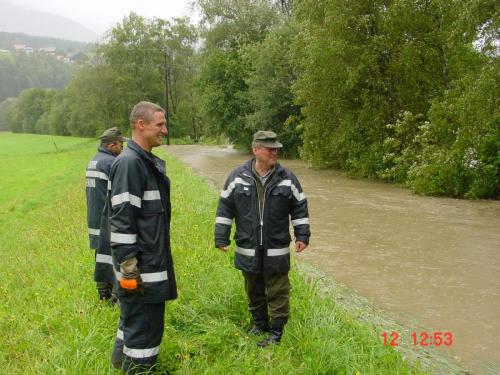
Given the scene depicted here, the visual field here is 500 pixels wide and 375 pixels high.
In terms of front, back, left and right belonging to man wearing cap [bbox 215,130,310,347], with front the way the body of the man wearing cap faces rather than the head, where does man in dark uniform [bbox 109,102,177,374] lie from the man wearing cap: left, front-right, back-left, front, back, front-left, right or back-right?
front-right

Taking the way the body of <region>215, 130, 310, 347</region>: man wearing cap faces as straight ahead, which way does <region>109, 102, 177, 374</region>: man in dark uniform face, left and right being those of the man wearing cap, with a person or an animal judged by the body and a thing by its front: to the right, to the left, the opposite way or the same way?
to the left

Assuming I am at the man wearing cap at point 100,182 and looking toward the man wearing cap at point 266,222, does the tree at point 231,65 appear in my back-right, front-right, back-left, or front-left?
back-left

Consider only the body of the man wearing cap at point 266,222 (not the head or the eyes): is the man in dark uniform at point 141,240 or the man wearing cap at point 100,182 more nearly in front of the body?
the man in dark uniform

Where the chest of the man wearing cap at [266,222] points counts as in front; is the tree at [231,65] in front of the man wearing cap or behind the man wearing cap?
behind

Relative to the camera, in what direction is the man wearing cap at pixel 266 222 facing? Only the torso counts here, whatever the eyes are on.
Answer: toward the camera

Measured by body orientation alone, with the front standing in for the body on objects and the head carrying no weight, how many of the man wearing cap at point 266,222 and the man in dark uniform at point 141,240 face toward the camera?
1

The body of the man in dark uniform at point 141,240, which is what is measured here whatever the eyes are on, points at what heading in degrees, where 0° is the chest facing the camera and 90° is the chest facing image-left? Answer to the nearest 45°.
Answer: approximately 270°

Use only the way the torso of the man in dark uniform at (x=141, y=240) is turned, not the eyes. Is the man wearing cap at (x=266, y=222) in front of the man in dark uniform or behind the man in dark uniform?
in front

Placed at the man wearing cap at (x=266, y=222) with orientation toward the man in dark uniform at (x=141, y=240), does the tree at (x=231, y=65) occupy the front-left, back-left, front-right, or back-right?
back-right

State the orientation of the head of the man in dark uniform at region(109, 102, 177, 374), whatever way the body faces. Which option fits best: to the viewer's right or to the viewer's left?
to the viewer's right

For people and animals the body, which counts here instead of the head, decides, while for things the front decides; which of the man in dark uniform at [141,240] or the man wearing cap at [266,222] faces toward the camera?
the man wearing cap

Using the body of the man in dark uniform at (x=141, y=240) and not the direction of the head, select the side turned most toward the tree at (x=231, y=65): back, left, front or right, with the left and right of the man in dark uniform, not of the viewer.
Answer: left

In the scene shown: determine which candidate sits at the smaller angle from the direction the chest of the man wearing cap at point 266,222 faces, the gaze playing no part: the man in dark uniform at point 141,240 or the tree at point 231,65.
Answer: the man in dark uniform

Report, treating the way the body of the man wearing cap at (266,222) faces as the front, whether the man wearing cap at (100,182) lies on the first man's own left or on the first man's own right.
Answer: on the first man's own right
